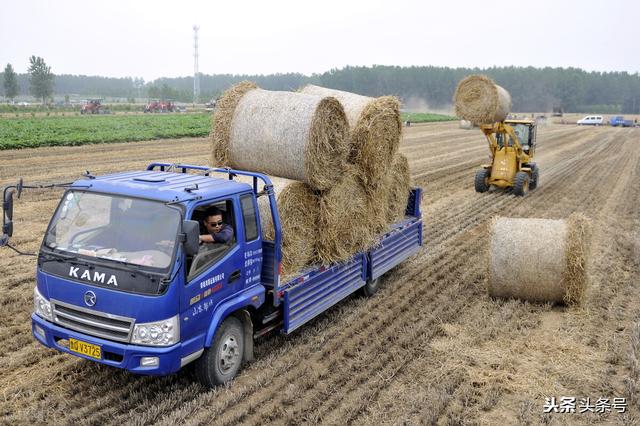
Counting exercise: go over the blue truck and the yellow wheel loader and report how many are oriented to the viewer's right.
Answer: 0

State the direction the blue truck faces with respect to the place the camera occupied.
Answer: facing the viewer and to the left of the viewer

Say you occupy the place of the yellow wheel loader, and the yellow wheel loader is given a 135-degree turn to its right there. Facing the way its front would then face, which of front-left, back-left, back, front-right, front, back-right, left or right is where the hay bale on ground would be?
back

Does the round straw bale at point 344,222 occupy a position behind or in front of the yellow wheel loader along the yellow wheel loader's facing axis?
in front

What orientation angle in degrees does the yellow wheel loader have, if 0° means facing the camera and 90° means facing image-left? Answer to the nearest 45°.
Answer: approximately 45°

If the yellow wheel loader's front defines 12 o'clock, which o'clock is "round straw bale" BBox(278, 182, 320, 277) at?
The round straw bale is roughly at 11 o'clock from the yellow wheel loader.

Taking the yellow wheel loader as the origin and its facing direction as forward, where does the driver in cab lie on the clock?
The driver in cab is roughly at 11 o'clock from the yellow wheel loader.

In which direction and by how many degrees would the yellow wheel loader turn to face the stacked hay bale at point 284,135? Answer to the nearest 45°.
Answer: approximately 45° to its left
